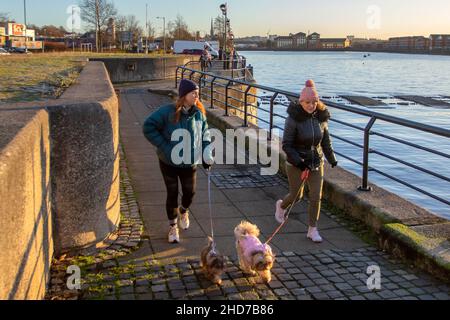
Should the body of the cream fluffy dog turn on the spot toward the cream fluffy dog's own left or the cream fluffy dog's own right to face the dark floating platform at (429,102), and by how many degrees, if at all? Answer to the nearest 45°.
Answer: approximately 135° to the cream fluffy dog's own left

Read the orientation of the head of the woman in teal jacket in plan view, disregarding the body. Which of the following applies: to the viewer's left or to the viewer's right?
to the viewer's right

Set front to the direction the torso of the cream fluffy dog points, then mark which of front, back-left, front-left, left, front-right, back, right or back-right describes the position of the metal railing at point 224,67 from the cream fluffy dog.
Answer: back-left

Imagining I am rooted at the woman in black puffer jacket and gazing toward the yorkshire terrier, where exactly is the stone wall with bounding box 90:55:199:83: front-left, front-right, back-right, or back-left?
back-right

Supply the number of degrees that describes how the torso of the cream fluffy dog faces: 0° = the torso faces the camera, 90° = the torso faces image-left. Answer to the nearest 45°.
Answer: approximately 315°

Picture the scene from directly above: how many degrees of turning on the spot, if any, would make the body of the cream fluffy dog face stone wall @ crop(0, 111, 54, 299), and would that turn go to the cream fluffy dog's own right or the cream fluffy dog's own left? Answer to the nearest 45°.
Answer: approximately 90° to the cream fluffy dog's own right

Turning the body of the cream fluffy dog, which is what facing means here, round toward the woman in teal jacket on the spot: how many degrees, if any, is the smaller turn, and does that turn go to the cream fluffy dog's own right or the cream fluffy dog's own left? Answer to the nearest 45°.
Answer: approximately 180°

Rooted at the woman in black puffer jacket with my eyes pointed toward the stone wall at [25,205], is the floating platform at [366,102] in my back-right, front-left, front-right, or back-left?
back-right

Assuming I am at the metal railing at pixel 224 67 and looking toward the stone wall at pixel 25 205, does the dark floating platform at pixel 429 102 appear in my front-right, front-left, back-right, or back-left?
back-left
